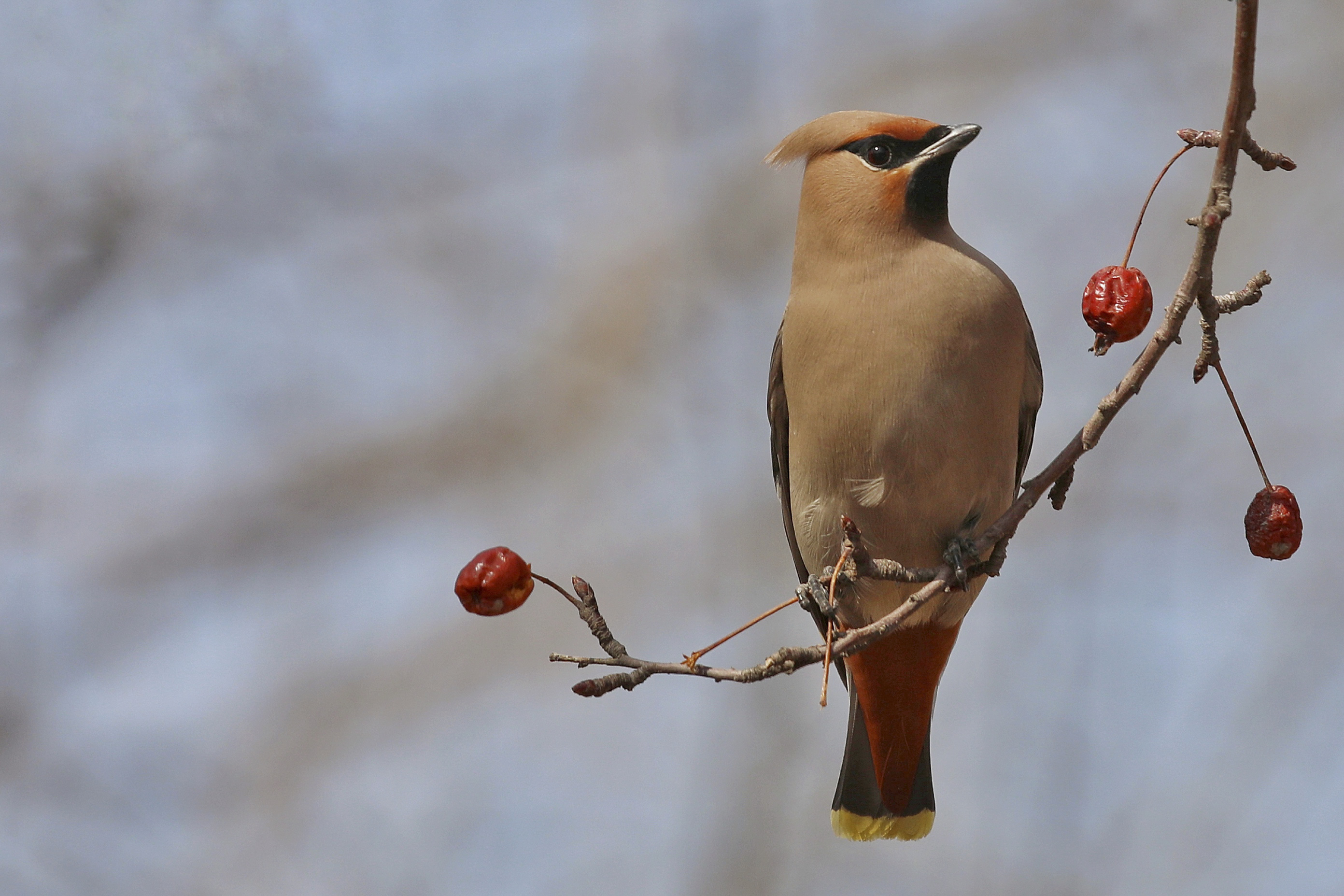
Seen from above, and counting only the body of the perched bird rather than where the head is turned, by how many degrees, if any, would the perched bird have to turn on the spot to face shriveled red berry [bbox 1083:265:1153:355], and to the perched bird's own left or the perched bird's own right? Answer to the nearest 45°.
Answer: approximately 45° to the perched bird's own left

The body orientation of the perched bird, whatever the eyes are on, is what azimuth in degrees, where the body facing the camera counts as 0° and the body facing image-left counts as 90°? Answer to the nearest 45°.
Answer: approximately 0°
